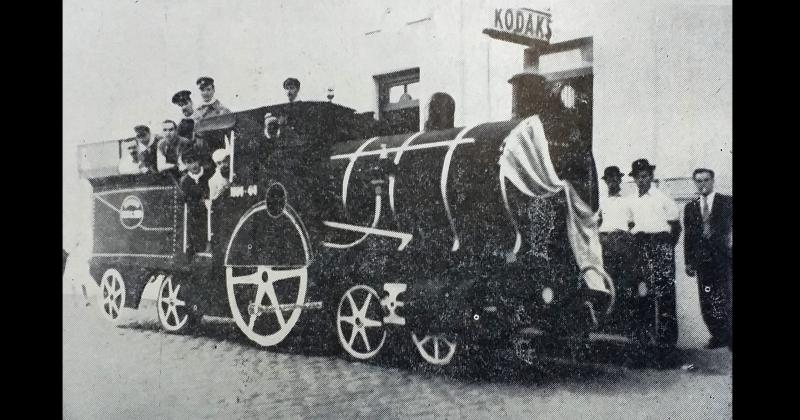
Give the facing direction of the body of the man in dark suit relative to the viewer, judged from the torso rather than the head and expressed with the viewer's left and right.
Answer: facing the viewer

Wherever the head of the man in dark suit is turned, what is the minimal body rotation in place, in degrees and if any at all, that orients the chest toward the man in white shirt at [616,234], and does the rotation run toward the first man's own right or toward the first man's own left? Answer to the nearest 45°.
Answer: approximately 90° to the first man's own right

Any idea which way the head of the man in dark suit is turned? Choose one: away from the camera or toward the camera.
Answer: toward the camera

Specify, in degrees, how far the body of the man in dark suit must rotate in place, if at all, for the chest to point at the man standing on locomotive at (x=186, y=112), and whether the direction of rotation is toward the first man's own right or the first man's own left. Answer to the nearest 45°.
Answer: approximately 90° to the first man's own right

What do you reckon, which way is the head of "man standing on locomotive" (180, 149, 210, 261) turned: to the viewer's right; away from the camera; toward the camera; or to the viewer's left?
toward the camera

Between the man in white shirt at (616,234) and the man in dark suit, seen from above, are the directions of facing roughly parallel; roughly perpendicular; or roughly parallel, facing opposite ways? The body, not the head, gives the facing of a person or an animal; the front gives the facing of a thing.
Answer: roughly parallel

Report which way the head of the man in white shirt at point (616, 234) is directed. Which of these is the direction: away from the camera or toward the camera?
toward the camera

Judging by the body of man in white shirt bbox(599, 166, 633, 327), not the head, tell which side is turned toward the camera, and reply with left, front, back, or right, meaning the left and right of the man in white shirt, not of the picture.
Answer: front

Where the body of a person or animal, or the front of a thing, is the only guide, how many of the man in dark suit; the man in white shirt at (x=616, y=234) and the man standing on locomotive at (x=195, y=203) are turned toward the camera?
3

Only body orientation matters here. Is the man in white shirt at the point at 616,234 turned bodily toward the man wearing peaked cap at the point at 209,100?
no

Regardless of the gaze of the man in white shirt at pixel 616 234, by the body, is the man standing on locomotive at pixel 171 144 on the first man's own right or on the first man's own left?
on the first man's own right

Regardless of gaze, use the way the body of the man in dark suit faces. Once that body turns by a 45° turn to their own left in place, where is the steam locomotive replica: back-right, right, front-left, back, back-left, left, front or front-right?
back-right

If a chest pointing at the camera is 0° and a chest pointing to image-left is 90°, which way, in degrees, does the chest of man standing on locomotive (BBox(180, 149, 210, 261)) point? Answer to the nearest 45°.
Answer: approximately 0°

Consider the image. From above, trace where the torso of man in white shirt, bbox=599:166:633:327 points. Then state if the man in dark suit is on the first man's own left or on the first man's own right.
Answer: on the first man's own left

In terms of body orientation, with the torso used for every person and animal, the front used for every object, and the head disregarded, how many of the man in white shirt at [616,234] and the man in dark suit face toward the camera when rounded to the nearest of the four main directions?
2
